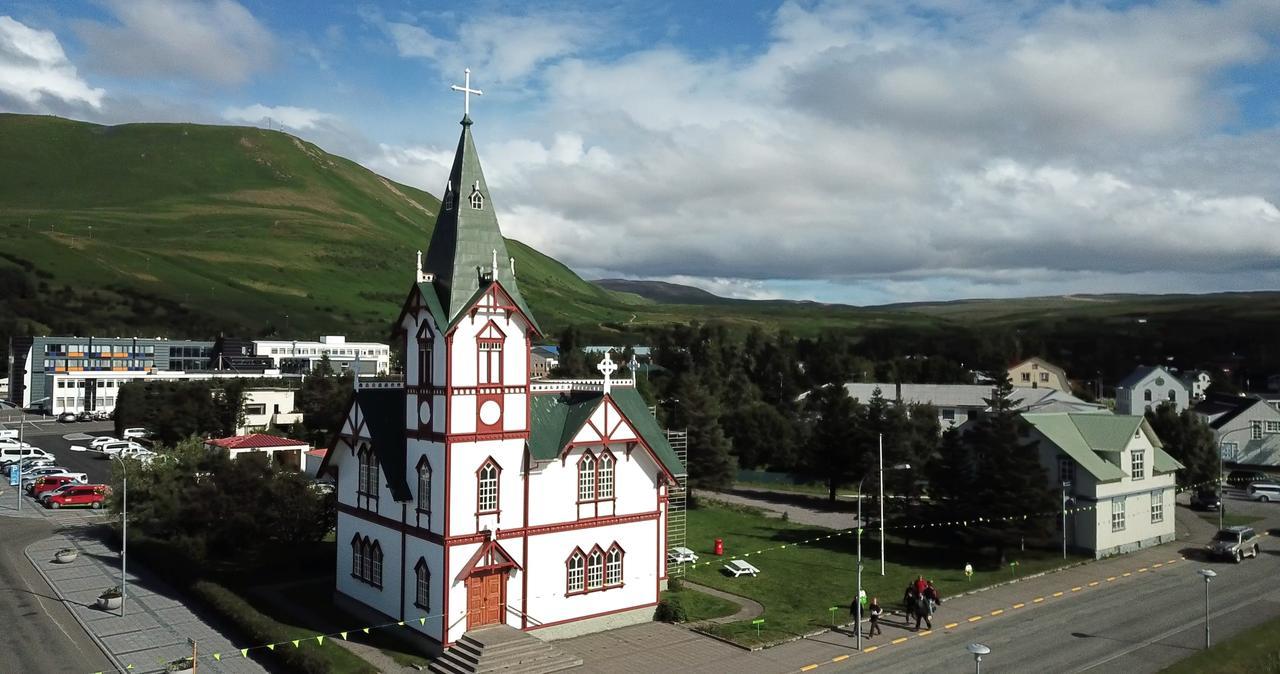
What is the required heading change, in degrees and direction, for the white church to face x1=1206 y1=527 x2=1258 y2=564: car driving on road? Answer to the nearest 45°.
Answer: approximately 45° to its left

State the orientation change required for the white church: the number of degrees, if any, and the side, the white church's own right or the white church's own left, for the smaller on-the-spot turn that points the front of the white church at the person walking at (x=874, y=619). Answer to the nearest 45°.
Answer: approximately 45° to the white church's own left

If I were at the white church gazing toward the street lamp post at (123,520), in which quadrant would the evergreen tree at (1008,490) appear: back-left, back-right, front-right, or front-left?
back-right

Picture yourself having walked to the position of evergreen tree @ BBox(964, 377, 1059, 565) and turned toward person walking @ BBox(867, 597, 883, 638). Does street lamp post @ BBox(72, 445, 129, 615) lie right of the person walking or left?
right

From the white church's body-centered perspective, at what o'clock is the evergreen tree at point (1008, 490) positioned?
The evergreen tree is roughly at 10 o'clock from the white church.

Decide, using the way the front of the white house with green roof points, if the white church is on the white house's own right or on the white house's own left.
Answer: on the white house's own right

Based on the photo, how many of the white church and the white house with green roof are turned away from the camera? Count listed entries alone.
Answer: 0

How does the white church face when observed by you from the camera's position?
facing the viewer and to the right of the viewer

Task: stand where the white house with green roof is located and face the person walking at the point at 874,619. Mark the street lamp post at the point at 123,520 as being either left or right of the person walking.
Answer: right

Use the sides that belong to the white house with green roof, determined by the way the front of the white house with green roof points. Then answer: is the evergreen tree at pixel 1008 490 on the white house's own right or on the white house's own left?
on the white house's own right
